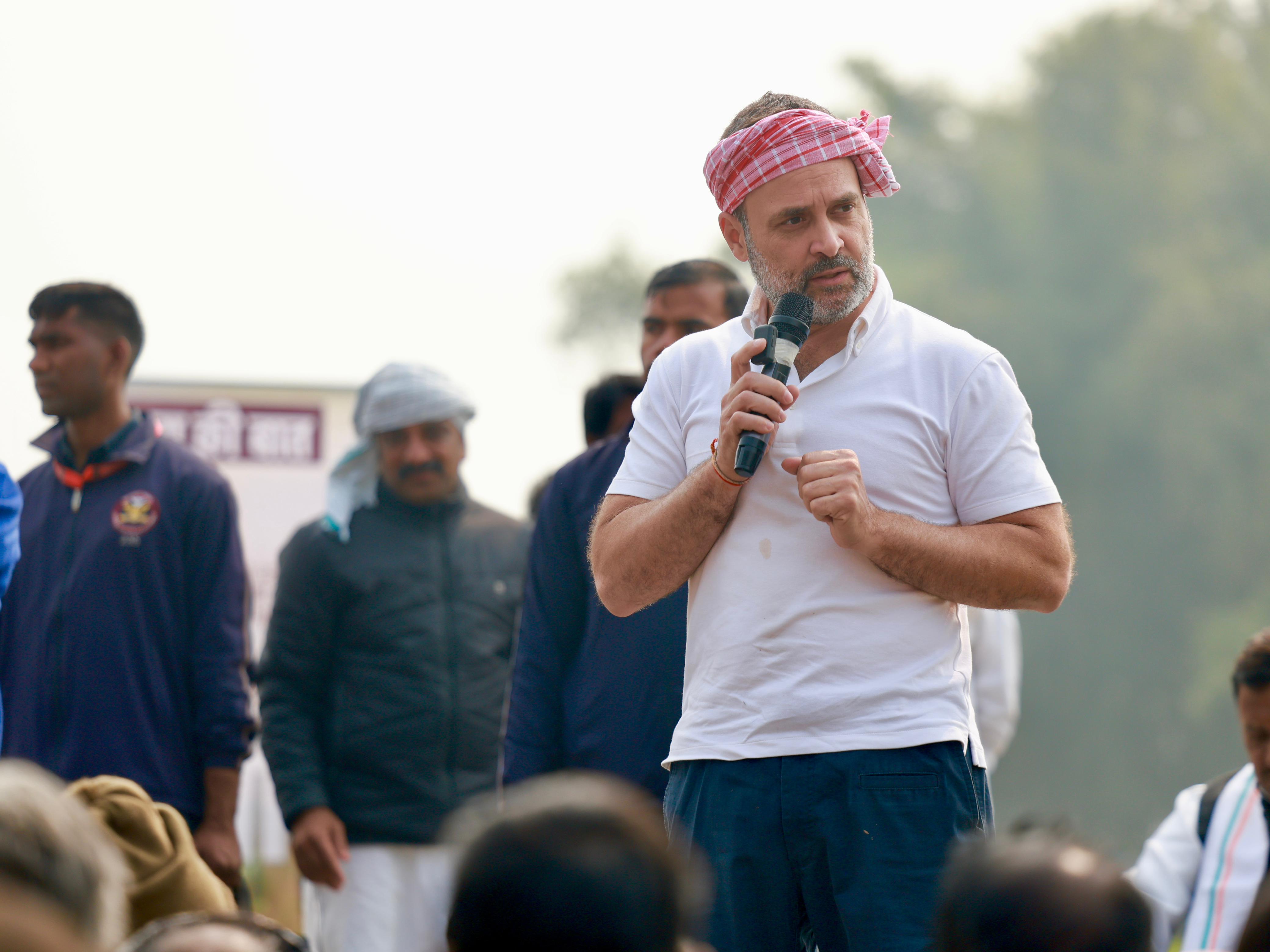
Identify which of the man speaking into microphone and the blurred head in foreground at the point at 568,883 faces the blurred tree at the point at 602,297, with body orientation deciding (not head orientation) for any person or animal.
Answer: the blurred head in foreground

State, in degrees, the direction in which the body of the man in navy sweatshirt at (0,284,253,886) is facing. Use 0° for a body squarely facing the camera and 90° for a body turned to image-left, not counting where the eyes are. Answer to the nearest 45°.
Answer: approximately 45°

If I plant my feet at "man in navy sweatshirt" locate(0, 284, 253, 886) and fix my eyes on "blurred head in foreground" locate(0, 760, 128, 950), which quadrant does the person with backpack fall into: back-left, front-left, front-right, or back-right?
front-left

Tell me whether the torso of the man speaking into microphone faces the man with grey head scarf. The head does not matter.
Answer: no

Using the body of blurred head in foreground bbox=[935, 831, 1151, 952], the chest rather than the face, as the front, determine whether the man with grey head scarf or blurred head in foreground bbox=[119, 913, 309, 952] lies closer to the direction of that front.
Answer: the man with grey head scarf

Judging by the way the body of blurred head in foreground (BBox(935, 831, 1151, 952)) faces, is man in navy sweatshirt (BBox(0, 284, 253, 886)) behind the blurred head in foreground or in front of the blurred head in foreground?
in front

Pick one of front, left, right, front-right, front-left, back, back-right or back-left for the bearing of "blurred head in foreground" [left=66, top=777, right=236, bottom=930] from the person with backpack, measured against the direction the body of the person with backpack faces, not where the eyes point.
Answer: front-right

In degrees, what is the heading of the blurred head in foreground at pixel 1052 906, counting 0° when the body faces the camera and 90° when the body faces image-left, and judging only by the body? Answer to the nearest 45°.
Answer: approximately 180°

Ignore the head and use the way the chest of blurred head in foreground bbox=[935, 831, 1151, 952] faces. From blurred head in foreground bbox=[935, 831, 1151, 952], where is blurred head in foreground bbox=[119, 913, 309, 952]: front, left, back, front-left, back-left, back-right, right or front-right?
left

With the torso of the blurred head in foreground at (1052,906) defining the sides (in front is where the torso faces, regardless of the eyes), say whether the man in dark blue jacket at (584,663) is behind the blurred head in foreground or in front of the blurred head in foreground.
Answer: in front

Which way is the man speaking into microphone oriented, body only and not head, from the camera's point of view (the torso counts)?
toward the camera

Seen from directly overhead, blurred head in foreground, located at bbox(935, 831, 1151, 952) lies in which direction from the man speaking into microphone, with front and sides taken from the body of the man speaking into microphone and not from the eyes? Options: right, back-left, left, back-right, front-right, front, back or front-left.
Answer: front

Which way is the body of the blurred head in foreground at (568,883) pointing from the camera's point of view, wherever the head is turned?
away from the camera

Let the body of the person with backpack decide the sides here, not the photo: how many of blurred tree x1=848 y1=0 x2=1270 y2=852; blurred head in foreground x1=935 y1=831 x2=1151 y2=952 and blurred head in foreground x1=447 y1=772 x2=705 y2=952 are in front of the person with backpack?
2

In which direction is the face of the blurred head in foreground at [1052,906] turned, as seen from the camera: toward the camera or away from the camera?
away from the camera

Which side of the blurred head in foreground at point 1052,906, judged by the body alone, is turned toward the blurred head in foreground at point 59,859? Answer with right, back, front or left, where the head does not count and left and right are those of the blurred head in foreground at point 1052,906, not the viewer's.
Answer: left

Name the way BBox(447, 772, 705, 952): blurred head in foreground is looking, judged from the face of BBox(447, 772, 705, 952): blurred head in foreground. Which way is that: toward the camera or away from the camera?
away from the camera
